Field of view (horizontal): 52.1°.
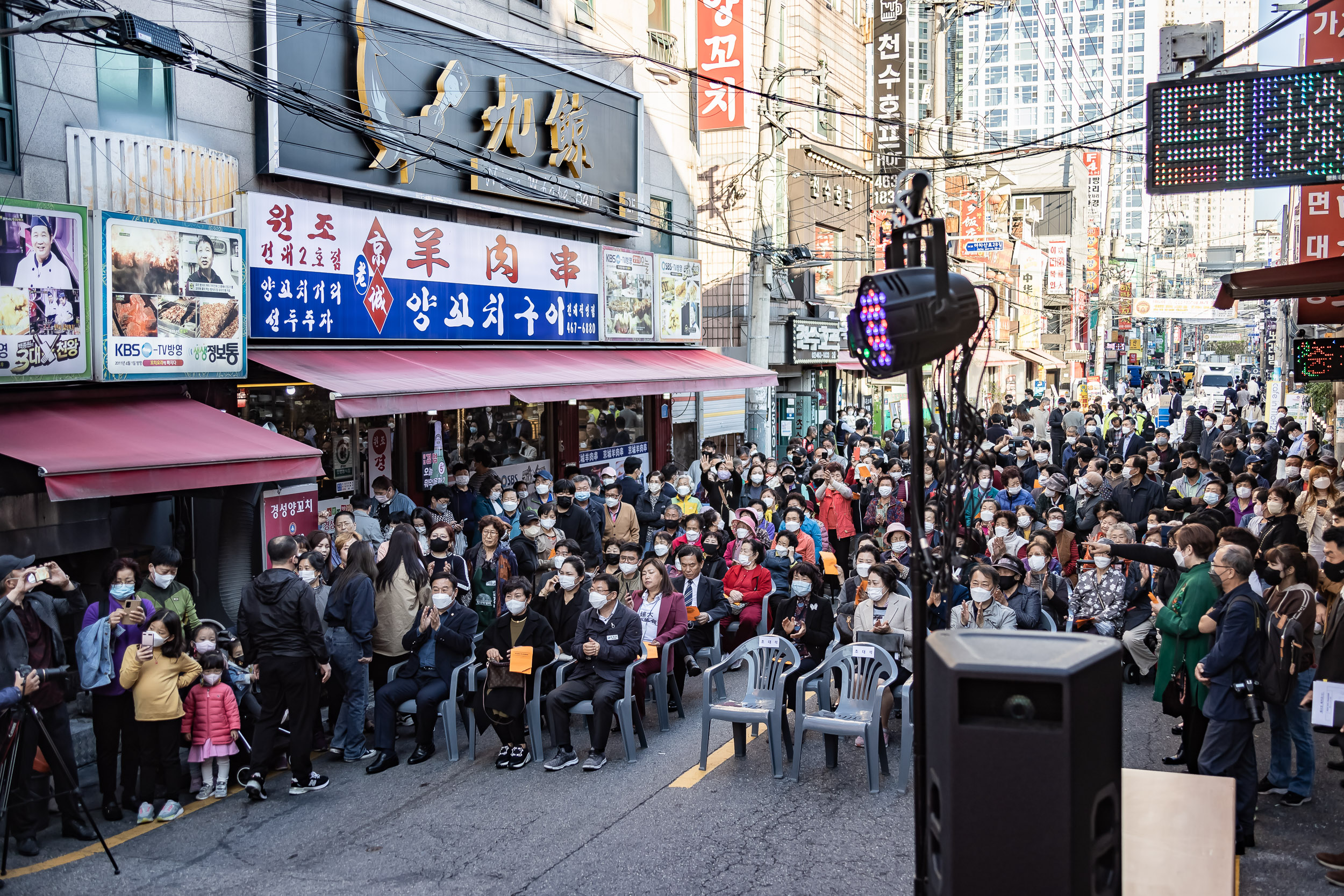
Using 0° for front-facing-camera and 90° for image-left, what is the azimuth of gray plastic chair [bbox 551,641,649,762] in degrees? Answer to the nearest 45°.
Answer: approximately 45°

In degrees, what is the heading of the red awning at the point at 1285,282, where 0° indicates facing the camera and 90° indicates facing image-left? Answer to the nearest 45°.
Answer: approximately 45°

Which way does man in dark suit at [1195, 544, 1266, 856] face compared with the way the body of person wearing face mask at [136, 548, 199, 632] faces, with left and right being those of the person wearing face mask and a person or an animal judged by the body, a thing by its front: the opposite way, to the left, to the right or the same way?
the opposite way

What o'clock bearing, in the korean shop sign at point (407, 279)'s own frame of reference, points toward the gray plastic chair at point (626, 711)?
The gray plastic chair is roughly at 1 o'clock from the korean shop sign.

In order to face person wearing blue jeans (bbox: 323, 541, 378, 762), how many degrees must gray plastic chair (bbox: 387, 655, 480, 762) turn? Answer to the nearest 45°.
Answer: approximately 45° to its right

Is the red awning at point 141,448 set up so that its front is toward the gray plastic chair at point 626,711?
yes

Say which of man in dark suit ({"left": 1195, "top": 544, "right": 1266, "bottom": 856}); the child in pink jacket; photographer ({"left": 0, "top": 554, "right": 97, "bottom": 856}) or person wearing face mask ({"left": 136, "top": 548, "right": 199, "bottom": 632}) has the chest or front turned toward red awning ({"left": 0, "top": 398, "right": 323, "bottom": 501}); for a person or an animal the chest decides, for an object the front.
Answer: the man in dark suit

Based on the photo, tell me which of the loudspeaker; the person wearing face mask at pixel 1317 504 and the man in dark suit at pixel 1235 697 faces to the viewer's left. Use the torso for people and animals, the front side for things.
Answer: the man in dark suit

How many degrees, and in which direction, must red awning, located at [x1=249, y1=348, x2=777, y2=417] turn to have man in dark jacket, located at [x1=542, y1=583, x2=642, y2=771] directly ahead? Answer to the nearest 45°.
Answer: approximately 45° to its right

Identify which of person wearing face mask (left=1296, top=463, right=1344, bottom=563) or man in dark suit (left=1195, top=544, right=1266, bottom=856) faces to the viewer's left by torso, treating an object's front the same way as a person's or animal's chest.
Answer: the man in dark suit

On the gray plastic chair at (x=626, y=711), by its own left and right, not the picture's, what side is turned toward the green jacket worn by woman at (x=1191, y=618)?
left

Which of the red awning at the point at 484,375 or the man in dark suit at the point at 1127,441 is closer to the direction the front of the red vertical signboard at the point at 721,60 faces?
the red awning

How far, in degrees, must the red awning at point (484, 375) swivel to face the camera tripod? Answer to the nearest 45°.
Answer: approximately 45° to its right
